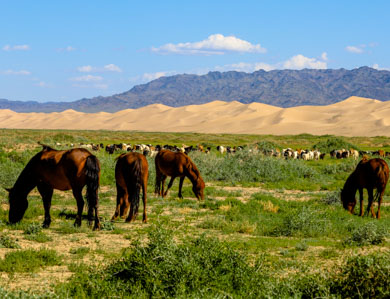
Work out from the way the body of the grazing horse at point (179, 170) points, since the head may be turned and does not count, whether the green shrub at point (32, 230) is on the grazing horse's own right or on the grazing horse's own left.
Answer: on the grazing horse's own right

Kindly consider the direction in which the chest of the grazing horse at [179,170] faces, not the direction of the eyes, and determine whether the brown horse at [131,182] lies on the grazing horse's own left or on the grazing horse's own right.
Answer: on the grazing horse's own right

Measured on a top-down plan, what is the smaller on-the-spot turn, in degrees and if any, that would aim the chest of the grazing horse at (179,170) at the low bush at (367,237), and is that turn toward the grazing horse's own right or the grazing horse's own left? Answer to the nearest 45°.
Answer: approximately 45° to the grazing horse's own right

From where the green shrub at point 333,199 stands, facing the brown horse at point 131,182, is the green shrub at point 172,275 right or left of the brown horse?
left

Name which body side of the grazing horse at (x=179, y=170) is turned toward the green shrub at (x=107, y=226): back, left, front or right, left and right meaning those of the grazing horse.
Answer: right

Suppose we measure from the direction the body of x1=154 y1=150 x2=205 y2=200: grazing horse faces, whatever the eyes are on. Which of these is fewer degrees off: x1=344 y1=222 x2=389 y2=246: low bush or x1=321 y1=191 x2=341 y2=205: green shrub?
the green shrub

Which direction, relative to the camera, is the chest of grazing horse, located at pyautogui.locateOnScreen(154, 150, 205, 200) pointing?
to the viewer's right

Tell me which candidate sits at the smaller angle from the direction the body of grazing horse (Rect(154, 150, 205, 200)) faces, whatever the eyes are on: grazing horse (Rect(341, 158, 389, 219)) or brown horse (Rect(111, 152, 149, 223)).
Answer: the grazing horse
